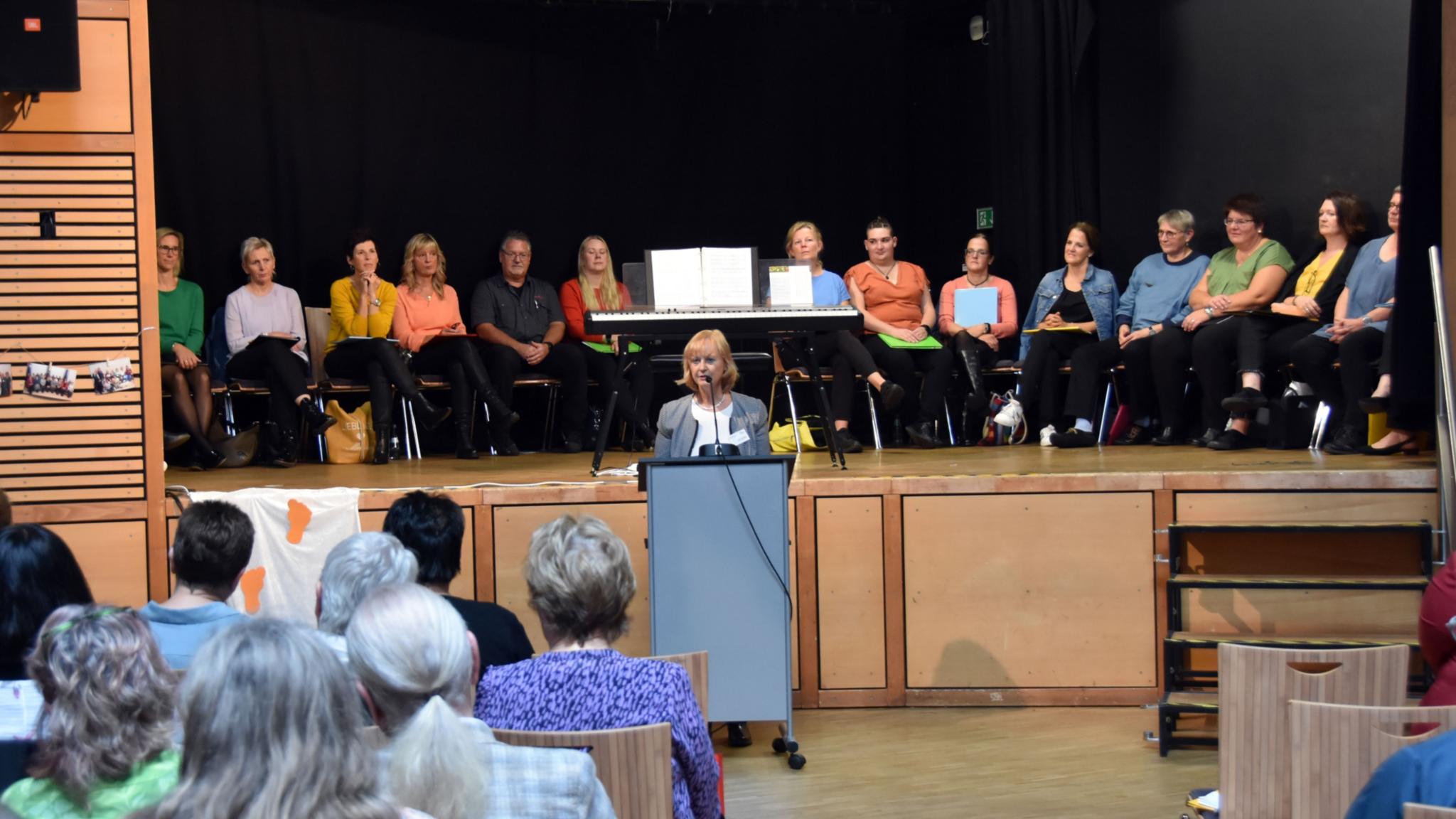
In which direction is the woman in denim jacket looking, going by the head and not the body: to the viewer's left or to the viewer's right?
to the viewer's left

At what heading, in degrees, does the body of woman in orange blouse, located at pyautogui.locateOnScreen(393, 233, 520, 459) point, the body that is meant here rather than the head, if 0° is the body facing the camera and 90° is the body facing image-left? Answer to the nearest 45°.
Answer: approximately 315°

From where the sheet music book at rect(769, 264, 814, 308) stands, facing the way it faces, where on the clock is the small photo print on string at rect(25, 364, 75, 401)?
The small photo print on string is roughly at 2 o'clock from the sheet music book.

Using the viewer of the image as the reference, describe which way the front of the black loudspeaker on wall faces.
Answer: facing the viewer

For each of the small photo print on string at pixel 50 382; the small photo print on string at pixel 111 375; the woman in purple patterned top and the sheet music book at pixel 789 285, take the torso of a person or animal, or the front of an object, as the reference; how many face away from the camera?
1

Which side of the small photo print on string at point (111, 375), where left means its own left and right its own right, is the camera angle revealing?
front

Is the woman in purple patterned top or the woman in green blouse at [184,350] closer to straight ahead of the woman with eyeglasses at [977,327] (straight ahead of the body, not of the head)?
the woman in purple patterned top

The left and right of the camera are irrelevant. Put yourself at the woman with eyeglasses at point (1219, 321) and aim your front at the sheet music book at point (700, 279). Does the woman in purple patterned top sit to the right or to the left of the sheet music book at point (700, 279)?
left

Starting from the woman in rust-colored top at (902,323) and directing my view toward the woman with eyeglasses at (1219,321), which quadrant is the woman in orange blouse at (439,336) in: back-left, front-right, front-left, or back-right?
back-right

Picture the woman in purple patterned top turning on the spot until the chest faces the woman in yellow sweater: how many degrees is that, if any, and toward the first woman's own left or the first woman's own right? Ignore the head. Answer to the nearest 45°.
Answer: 0° — they already face them

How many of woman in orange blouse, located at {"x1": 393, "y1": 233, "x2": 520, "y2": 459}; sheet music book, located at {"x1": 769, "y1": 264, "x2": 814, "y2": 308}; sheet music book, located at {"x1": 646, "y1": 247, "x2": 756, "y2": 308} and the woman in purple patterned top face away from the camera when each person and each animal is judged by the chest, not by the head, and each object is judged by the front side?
1

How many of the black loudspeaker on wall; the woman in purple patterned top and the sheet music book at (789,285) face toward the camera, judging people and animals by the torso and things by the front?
2

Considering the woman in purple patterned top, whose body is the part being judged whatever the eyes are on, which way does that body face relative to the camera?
away from the camera
